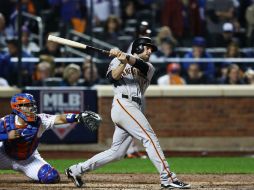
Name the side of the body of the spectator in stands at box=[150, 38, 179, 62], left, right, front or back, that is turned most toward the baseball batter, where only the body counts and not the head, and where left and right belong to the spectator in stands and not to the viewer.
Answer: front

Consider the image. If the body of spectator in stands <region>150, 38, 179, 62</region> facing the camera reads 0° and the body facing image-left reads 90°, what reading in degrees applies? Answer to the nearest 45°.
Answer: approximately 0°

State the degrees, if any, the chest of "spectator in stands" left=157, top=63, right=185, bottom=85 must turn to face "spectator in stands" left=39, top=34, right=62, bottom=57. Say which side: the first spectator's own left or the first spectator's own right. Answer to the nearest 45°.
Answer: approximately 90° to the first spectator's own right

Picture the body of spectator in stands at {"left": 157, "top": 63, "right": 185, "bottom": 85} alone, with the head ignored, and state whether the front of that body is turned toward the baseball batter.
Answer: yes

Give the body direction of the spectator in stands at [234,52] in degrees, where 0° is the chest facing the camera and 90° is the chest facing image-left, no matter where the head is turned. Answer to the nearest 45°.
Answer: approximately 0°
